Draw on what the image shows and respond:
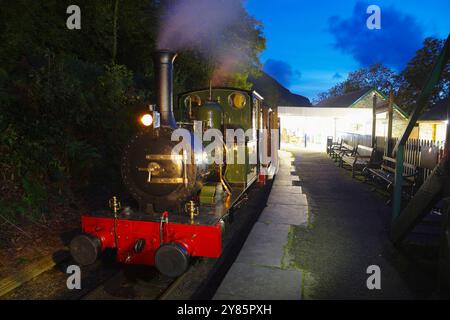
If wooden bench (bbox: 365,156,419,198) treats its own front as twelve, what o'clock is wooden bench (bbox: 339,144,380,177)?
wooden bench (bbox: 339,144,380,177) is roughly at 4 o'clock from wooden bench (bbox: 365,156,419,198).

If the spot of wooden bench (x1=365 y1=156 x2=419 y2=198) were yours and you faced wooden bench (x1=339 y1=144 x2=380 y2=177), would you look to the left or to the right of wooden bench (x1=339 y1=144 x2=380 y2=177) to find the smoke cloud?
left

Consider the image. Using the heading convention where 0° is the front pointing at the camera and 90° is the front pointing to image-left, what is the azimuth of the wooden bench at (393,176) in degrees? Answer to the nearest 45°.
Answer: approximately 45°

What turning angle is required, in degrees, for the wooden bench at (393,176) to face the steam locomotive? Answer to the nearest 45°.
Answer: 0° — it already faces it

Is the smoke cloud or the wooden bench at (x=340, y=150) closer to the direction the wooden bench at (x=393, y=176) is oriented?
the smoke cloud

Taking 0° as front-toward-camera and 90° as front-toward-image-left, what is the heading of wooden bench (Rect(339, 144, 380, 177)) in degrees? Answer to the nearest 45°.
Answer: approximately 45°

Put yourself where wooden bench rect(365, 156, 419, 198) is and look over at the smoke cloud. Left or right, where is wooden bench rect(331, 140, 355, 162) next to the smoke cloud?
right

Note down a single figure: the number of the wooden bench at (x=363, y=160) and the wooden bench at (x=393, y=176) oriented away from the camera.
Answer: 0

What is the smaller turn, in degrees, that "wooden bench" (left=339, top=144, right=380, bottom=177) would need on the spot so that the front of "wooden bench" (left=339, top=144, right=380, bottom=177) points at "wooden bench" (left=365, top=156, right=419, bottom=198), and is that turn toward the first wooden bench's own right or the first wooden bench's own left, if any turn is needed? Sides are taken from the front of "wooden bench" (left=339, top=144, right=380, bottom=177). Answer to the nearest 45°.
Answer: approximately 45° to the first wooden bench's own left

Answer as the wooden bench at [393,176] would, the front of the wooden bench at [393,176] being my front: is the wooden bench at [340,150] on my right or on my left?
on my right

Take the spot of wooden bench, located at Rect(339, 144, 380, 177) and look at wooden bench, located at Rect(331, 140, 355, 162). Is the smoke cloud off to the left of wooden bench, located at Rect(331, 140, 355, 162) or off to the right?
left
